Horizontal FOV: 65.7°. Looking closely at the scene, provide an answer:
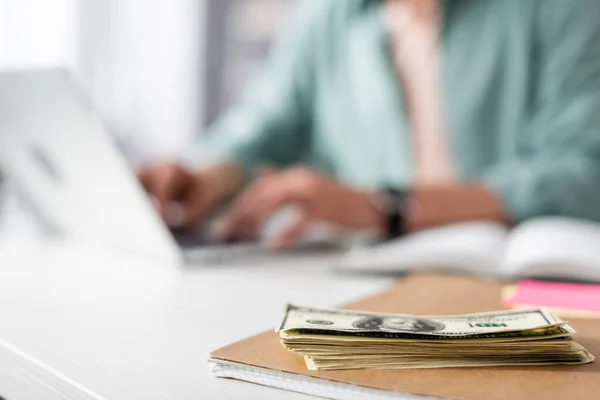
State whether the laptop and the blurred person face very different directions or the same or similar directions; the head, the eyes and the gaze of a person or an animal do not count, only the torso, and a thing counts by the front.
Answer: very different directions

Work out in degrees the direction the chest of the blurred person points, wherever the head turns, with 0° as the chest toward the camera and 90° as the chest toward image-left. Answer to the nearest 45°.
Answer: approximately 45°

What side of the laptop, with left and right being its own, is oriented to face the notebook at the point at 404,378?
right

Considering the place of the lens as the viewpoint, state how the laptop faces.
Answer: facing away from the viewer and to the right of the viewer

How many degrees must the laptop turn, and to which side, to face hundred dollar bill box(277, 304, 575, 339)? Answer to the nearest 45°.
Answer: approximately 90° to its right
